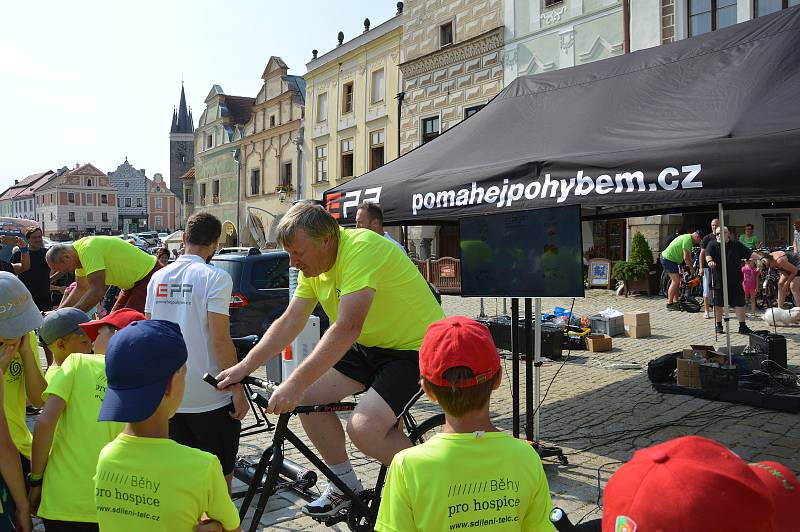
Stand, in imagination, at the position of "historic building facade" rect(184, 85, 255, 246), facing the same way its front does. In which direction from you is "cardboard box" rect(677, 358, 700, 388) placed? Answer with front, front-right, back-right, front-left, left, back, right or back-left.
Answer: front-left

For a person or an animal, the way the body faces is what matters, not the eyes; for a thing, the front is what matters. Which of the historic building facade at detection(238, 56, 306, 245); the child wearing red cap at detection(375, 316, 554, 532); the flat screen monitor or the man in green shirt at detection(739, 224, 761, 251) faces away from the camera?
the child wearing red cap

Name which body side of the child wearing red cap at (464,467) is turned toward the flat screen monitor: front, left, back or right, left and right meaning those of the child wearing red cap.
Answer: front

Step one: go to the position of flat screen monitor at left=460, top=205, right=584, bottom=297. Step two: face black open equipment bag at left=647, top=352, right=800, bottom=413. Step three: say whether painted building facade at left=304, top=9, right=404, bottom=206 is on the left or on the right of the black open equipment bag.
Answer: left

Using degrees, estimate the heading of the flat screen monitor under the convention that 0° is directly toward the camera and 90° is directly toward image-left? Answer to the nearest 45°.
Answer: approximately 45°

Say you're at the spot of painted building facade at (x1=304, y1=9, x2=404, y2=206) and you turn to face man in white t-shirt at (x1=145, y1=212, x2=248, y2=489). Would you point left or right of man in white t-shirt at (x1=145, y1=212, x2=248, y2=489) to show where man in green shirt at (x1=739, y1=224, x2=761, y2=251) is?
left

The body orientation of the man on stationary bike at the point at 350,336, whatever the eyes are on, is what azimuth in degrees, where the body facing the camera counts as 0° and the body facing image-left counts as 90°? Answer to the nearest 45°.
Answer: approximately 45°

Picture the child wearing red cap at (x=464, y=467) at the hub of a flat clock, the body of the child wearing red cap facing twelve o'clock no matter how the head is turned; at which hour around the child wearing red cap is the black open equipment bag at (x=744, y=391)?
The black open equipment bag is roughly at 1 o'clock from the child wearing red cap.

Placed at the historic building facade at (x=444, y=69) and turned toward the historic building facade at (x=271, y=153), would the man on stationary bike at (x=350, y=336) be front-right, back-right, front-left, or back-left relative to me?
back-left

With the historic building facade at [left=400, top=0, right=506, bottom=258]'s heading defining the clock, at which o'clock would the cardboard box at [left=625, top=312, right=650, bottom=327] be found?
The cardboard box is roughly at 10 o'clock from the historic building facade.

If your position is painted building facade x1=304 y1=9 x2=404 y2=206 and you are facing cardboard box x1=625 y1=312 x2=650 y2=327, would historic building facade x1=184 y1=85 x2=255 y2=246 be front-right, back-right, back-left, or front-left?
back-right

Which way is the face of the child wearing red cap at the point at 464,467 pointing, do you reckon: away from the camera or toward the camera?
away from the camera

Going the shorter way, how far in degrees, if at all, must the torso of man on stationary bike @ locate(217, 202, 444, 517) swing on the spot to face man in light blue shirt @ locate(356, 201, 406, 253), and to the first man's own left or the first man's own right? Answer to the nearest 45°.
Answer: approximately 135° to the first man's own right
